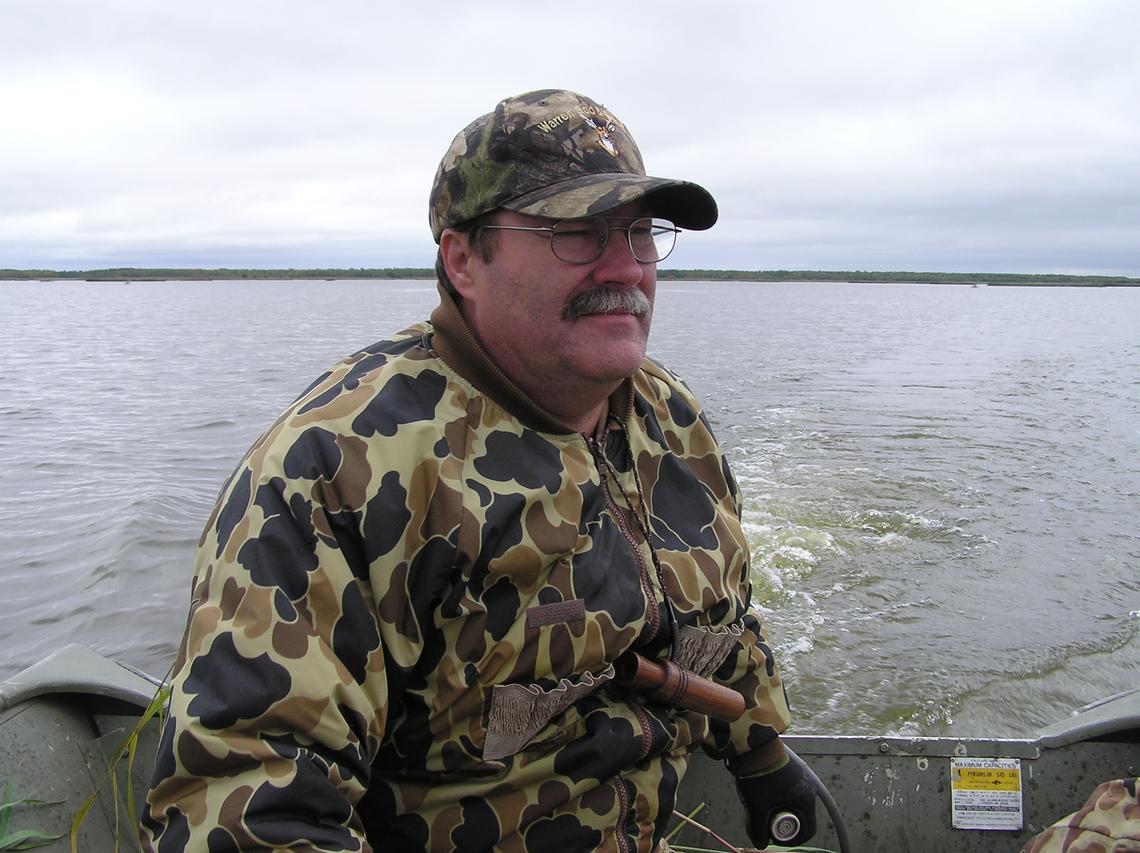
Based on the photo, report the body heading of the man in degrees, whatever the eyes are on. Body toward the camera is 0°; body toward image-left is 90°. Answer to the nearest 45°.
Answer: approximately 315°
